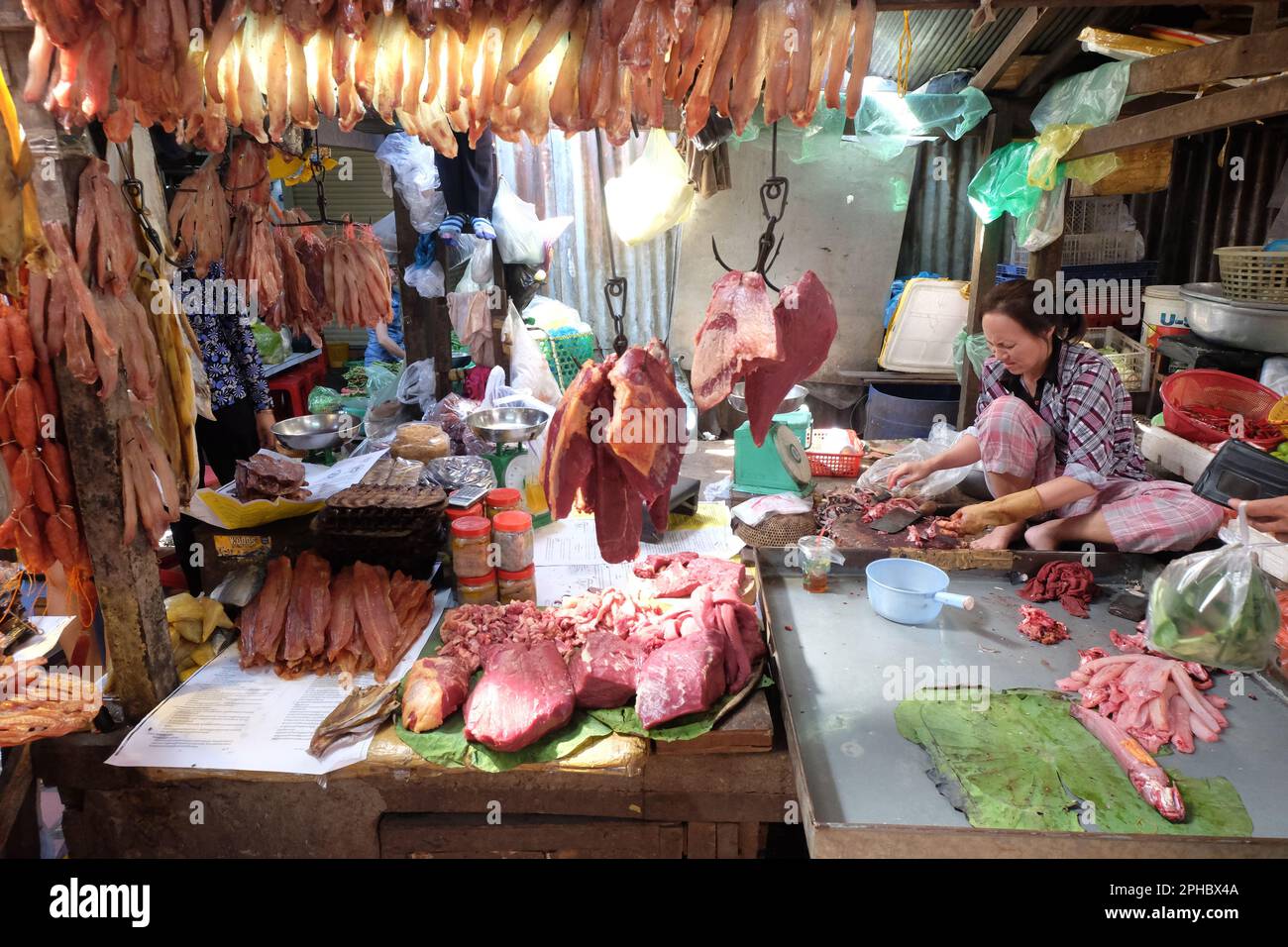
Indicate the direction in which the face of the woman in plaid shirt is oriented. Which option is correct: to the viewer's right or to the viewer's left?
to the viewer's left

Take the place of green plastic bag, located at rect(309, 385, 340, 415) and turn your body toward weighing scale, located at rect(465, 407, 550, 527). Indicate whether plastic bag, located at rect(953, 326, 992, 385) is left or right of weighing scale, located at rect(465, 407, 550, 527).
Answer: left

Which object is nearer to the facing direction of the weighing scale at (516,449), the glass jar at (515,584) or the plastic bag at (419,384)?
the glass jar

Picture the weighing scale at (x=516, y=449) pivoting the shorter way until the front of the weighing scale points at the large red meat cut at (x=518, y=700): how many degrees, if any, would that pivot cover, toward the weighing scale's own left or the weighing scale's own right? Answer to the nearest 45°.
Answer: approximately 45° to the weighing scale's own right

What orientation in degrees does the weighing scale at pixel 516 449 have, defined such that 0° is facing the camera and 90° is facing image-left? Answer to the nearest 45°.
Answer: approximately 315°

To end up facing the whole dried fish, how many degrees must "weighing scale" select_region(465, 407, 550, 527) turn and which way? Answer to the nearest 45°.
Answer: approximately 45° to its right

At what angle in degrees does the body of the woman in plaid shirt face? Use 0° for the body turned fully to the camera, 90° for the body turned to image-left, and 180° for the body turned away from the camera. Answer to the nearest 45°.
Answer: approximately 45°

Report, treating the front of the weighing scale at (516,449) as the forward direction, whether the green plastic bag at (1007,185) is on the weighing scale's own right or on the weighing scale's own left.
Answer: on the weighing scale's own left

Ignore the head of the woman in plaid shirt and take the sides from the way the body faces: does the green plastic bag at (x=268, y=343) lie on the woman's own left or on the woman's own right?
on the woman's own right

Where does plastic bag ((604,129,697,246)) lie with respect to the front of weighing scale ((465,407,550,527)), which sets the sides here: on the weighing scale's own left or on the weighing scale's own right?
on the weighing scale's own left
